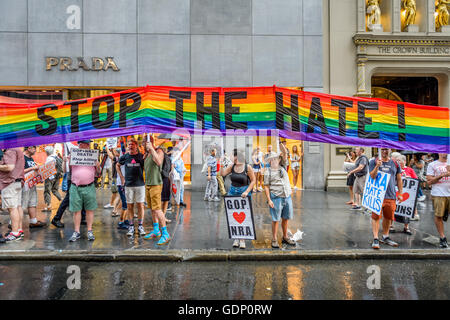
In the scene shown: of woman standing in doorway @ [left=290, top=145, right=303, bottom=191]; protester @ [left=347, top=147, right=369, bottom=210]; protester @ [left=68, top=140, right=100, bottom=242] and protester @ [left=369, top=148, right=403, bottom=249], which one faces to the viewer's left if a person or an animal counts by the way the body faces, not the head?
protester @ [left=347, top=147, right=369, bottom=210]

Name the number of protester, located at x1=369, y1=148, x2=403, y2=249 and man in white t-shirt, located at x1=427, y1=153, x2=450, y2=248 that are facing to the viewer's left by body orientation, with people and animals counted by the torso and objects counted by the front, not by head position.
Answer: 0

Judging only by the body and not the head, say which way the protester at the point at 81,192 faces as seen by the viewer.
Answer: toward the camera

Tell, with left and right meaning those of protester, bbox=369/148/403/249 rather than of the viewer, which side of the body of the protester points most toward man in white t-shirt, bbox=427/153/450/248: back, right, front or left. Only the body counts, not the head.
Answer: left

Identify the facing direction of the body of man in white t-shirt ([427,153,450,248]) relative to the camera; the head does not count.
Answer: toward the camera

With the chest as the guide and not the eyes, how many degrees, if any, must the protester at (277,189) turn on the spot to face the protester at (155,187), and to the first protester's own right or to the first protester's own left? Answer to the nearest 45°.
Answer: approximately 90° to the first protester's own right

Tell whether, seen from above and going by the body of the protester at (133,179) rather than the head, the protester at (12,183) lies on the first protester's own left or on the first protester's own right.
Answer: on the first protester's own right

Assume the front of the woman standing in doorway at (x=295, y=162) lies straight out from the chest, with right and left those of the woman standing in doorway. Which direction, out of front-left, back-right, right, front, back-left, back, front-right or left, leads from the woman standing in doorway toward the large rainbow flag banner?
front

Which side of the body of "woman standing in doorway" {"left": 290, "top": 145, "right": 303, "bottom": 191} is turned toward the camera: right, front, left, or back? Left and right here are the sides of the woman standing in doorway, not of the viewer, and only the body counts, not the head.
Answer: front
